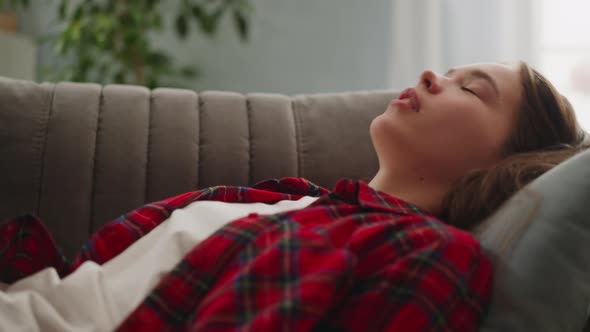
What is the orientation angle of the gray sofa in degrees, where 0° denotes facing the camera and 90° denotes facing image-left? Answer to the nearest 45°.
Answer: approximately 0°

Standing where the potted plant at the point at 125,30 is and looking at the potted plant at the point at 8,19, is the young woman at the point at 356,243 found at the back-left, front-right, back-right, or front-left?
back-left

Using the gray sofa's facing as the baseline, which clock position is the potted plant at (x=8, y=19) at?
The potted plant is roughly at 5 o'clock from the gray sofa.

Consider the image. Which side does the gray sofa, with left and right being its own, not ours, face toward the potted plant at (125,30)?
back
